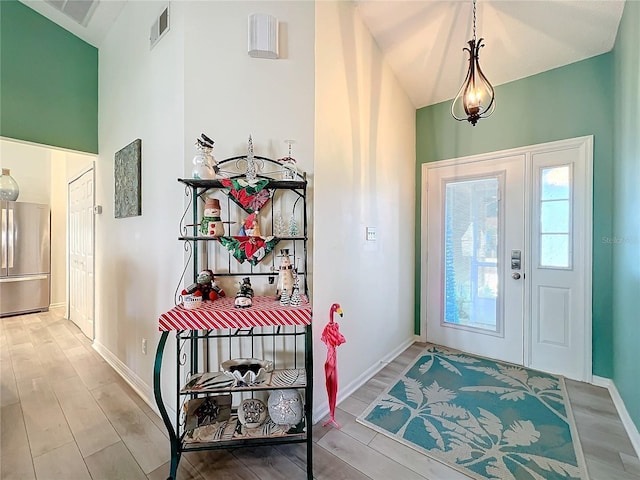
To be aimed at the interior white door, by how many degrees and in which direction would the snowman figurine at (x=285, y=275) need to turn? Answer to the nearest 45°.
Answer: approximately 135° to its right

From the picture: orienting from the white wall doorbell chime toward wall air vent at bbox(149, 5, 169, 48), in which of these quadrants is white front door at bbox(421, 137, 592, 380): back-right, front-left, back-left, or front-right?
back-right

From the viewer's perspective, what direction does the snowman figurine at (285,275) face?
toward the camera

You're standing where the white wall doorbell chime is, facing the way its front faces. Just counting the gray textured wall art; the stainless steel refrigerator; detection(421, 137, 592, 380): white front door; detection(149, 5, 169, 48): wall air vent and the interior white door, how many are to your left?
1

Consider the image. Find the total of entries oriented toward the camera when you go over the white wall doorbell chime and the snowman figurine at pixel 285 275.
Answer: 2

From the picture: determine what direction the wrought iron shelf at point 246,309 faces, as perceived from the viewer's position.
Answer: facing the viewer

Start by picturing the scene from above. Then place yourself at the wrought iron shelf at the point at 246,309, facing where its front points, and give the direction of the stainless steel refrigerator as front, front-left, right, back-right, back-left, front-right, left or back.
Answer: back-right

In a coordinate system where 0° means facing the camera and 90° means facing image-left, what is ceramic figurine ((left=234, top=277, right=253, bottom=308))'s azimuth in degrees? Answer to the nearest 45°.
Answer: approximately 0°

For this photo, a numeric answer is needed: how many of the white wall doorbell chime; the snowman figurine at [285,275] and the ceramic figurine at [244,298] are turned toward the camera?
3

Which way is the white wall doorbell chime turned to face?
toward the camera

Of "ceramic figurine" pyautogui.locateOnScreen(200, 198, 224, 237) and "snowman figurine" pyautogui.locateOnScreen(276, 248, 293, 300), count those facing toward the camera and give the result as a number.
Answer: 2
